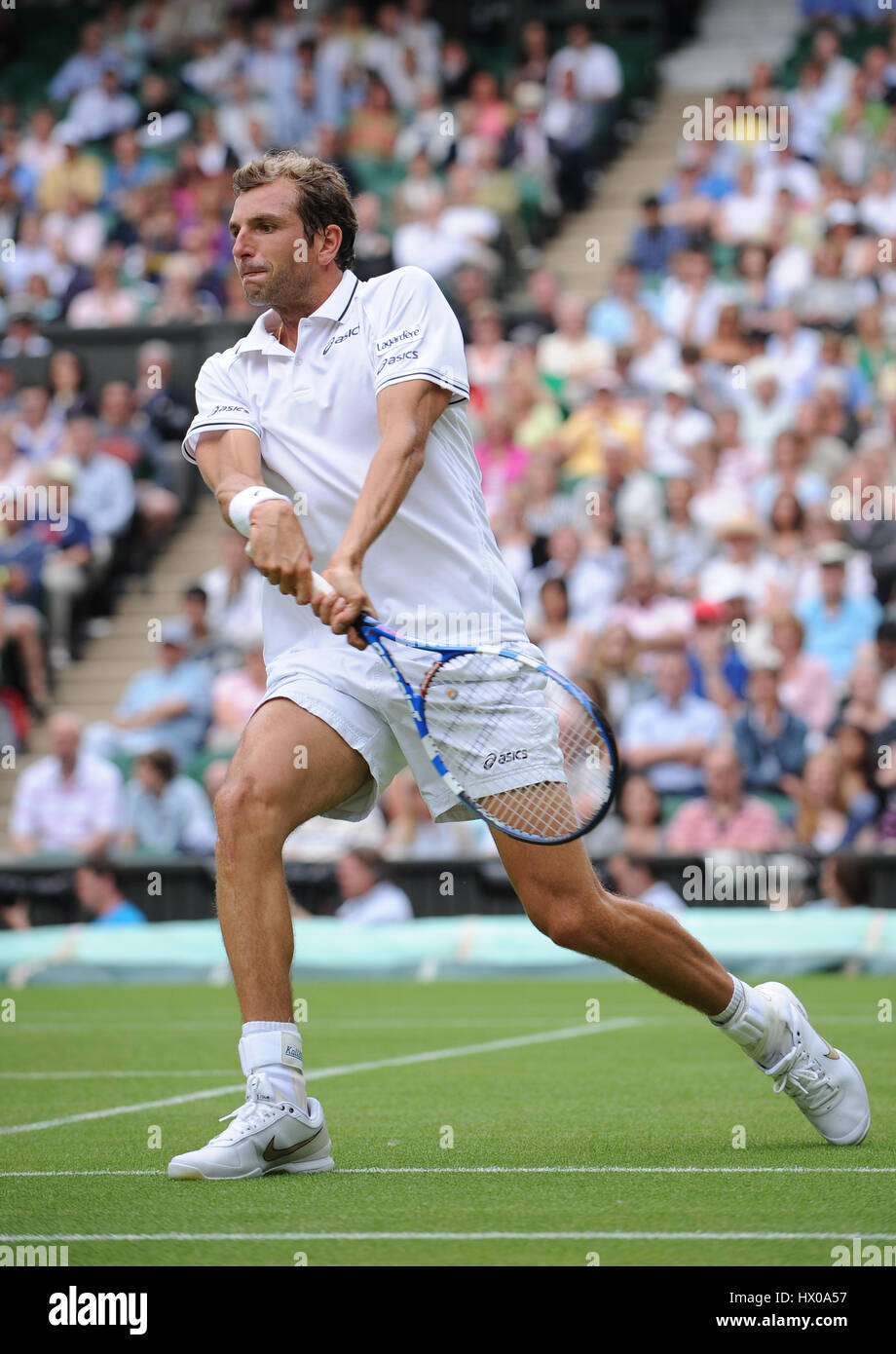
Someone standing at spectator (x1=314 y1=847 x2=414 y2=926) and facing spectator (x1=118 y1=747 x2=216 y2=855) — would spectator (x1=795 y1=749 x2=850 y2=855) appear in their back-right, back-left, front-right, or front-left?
back-right

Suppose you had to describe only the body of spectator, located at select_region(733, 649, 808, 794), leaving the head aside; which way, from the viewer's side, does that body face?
toward the camera

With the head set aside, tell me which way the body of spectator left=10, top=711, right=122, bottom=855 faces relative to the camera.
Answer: toward the camera

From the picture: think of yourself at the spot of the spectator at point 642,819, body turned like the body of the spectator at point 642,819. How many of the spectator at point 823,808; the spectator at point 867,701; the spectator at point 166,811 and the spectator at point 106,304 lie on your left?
2

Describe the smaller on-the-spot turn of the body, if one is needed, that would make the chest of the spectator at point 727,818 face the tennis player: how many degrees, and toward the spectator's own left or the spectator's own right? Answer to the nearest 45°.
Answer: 0° — they already face them

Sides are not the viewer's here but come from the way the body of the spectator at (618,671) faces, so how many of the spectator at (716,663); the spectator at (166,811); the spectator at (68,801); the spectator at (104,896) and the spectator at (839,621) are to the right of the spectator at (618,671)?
3

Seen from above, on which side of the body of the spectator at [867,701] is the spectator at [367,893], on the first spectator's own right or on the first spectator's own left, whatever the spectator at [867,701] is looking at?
on the first spectator's own right

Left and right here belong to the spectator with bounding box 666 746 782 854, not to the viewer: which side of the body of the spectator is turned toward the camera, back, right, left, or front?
front

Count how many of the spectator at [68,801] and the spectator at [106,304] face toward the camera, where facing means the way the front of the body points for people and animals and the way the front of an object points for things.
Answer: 2
